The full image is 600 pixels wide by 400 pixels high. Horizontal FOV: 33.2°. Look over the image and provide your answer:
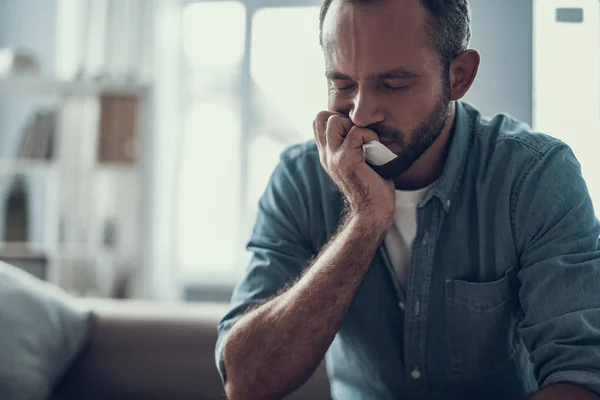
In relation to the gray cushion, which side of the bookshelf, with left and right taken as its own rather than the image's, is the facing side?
front

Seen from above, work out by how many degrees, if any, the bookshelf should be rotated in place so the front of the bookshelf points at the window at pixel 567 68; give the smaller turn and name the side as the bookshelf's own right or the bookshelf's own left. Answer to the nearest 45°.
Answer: approximately 90° to the bookshelf's own left

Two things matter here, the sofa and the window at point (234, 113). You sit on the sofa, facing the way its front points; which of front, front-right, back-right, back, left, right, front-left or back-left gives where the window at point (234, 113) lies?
back

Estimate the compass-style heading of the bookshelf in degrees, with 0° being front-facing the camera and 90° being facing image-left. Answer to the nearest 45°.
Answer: approximately 0°

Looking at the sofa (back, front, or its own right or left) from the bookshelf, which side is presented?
back

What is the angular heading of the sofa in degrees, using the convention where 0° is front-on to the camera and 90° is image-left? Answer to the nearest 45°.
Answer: approximately 0°

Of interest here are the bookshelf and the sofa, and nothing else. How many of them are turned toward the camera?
2

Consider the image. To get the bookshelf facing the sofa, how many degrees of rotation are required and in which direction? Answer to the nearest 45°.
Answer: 0° — it already faces it
